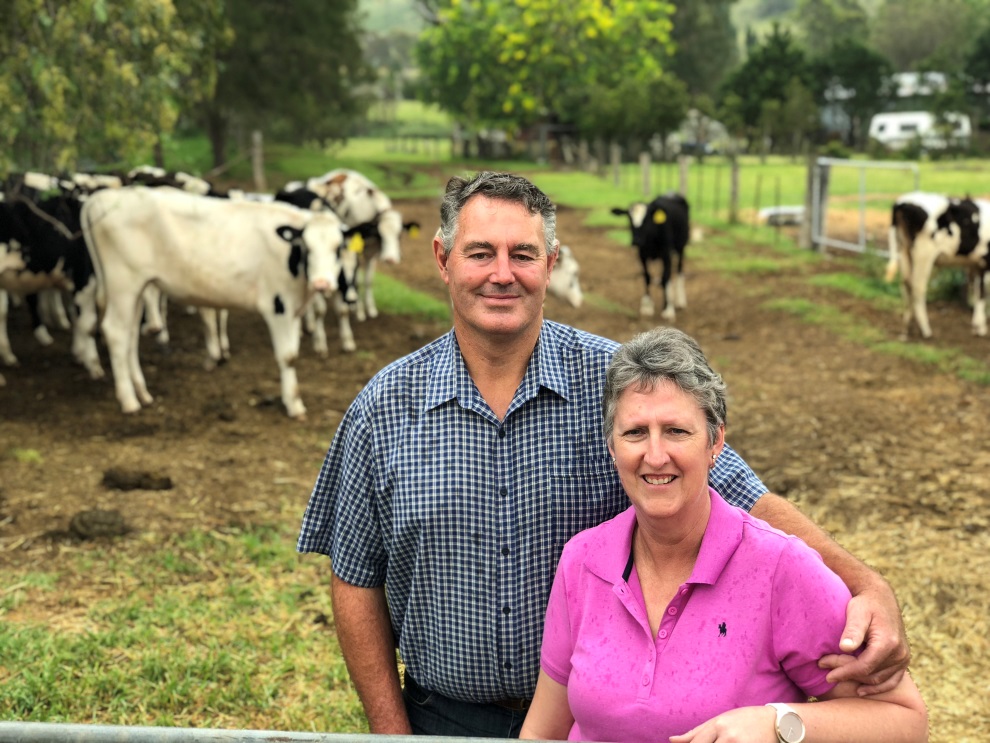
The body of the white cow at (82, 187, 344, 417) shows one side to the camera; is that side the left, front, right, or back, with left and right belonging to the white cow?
right

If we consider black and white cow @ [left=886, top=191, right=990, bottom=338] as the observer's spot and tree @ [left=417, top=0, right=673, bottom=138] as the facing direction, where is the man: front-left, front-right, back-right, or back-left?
back-left

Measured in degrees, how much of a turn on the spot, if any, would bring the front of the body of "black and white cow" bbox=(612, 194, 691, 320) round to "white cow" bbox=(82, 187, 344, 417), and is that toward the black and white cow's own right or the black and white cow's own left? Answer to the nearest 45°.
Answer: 0° — it already faces it

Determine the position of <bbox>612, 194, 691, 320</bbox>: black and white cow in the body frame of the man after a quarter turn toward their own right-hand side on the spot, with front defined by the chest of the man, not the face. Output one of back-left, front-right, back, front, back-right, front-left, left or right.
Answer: right

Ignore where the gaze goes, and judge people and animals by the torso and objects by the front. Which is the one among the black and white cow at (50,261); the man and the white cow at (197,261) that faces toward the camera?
the man

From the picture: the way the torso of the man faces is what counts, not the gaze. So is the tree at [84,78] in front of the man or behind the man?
behind

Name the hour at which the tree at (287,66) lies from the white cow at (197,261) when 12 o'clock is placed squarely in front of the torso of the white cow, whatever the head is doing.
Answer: The tree is roughly at 9 o'clock from the white cow.

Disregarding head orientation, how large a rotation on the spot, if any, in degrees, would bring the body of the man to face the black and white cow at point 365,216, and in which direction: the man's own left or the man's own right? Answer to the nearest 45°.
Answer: approximately 180°

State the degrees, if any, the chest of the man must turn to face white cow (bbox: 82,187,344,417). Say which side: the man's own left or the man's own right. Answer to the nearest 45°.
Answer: approximately 135° to the man's own right

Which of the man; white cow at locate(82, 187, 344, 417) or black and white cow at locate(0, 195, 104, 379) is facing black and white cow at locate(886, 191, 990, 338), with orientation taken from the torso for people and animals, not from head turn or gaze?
the white cow

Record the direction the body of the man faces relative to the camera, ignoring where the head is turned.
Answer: toward the camera

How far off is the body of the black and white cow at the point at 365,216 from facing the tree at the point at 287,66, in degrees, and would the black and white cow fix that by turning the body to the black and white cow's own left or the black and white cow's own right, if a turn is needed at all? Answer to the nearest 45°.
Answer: approximately 135° to the black and white cow's own left
